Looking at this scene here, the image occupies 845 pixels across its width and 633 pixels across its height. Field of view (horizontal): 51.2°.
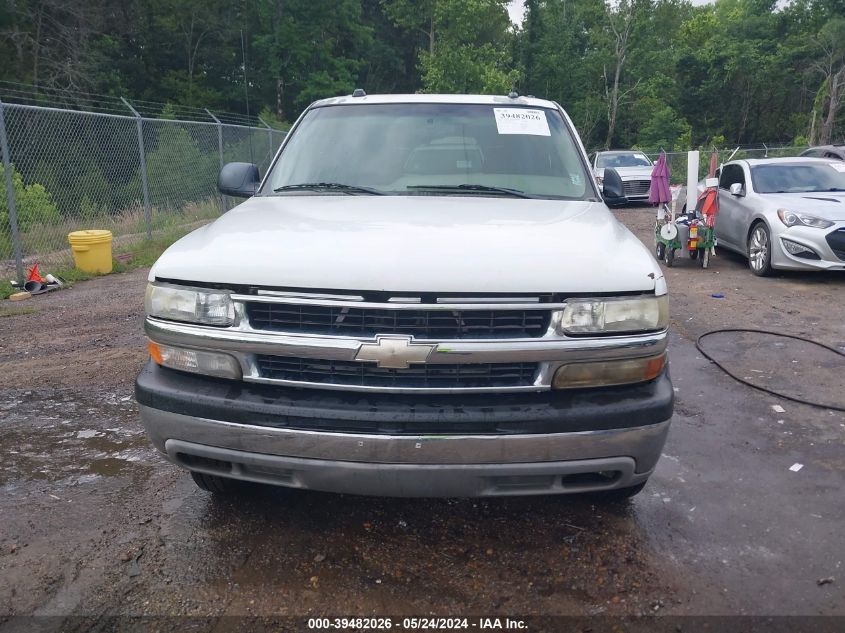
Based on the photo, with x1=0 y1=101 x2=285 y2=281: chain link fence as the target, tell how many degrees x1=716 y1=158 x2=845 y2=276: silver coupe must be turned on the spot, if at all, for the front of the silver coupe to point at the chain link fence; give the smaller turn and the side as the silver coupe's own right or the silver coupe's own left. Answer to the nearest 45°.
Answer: approximately 135° to the silver coupe's own right

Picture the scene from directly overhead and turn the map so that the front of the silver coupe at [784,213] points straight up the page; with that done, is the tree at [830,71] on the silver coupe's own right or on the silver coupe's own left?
on the silver coupe's own left

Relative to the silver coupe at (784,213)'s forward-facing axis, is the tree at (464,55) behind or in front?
behind

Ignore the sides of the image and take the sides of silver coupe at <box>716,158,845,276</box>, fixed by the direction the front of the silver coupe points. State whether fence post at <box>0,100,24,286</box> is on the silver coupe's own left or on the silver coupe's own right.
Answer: on the silver coupe's own right

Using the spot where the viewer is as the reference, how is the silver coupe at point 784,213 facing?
facing the viewer and to the right of the viewer

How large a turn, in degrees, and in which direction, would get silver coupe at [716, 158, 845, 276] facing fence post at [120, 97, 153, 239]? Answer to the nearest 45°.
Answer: approximately 135° to its right
